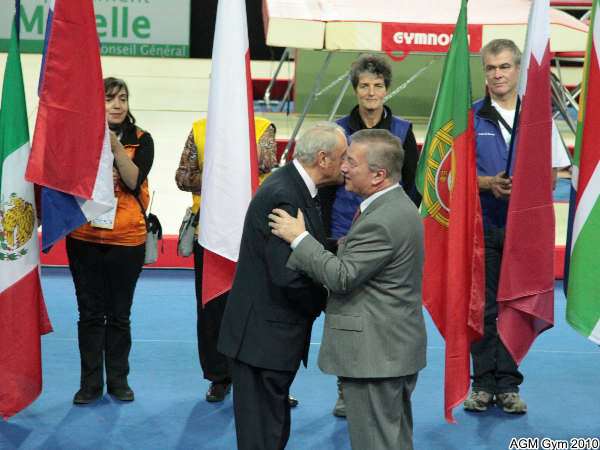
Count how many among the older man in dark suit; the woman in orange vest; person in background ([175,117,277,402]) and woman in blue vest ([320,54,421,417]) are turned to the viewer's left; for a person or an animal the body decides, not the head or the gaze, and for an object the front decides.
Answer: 0

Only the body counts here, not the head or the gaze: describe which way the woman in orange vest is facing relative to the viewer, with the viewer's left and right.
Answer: facing the viewer

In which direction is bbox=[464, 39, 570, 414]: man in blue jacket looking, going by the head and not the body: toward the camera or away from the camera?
toward the camera

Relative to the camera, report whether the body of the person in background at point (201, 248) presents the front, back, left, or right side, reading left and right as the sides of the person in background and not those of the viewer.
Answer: front

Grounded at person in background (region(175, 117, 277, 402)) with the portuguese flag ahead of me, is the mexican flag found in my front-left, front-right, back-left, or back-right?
back-right

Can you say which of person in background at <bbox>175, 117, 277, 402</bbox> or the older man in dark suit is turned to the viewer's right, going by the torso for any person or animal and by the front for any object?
the older man in dark suit

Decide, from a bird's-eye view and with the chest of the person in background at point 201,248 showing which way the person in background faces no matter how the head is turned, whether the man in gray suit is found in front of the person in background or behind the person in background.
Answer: in front

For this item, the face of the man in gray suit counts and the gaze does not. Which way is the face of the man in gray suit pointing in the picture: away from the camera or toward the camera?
toward the camera

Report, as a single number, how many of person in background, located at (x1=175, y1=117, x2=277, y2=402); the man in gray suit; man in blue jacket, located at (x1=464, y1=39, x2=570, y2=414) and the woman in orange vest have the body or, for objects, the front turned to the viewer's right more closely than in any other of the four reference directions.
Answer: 0

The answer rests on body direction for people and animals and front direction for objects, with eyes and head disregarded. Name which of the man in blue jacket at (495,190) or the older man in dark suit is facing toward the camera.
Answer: the man in blue jacket

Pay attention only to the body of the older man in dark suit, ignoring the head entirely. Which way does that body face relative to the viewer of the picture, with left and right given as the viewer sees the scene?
facing to the right of the viewer

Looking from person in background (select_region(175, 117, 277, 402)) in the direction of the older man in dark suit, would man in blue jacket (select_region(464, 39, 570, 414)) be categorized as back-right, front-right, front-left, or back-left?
front-left

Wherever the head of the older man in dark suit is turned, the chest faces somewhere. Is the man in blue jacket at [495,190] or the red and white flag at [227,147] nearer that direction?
the man in blue jacket

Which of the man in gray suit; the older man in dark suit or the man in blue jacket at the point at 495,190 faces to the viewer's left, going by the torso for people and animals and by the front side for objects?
the man in gray suit

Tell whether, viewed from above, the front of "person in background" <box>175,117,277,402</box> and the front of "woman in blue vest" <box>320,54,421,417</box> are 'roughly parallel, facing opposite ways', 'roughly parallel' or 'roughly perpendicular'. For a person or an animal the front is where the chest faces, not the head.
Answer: roughly parallel

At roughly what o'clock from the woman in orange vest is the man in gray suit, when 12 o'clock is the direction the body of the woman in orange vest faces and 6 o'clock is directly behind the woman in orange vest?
The man in gray suit is roughly at 11 o'clock from the woman in orange vest.

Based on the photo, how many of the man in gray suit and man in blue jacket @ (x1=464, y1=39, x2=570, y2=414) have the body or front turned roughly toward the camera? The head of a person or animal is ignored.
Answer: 1

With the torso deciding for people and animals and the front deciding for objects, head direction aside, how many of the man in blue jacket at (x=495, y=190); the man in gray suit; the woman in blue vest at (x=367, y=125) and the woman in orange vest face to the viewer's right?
0

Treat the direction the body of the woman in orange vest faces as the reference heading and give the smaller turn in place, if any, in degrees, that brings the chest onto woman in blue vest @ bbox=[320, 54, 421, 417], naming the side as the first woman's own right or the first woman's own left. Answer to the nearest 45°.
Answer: approximately 90° to the first woman's own left

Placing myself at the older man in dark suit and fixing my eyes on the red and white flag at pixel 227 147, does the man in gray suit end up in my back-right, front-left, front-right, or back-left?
back-right

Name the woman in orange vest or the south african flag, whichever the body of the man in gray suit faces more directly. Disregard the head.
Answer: the woman in orange vest
